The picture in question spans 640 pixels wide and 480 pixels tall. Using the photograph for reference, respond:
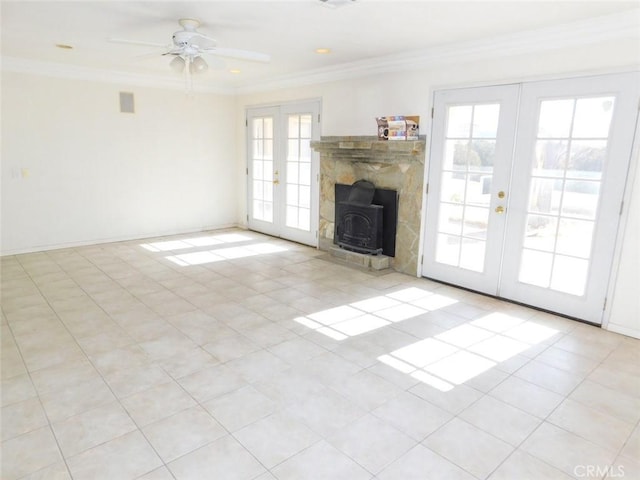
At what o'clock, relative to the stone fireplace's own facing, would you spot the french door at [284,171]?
The french door is roughly at 3 o'clock from the stone fireplace.

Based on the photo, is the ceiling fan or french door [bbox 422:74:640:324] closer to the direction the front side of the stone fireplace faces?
the ceiling fan

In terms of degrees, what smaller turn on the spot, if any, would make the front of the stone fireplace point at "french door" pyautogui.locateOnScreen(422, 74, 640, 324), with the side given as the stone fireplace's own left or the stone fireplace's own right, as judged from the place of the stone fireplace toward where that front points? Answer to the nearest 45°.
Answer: approximately 90° to the stone fireplace's own left

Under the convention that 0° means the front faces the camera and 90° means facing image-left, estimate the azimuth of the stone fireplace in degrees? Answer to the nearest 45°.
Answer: approximately 45°

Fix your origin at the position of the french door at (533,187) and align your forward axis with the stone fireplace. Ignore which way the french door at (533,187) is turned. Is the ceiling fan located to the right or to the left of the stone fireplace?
left

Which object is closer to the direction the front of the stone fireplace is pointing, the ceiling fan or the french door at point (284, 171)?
the ceiling fan
